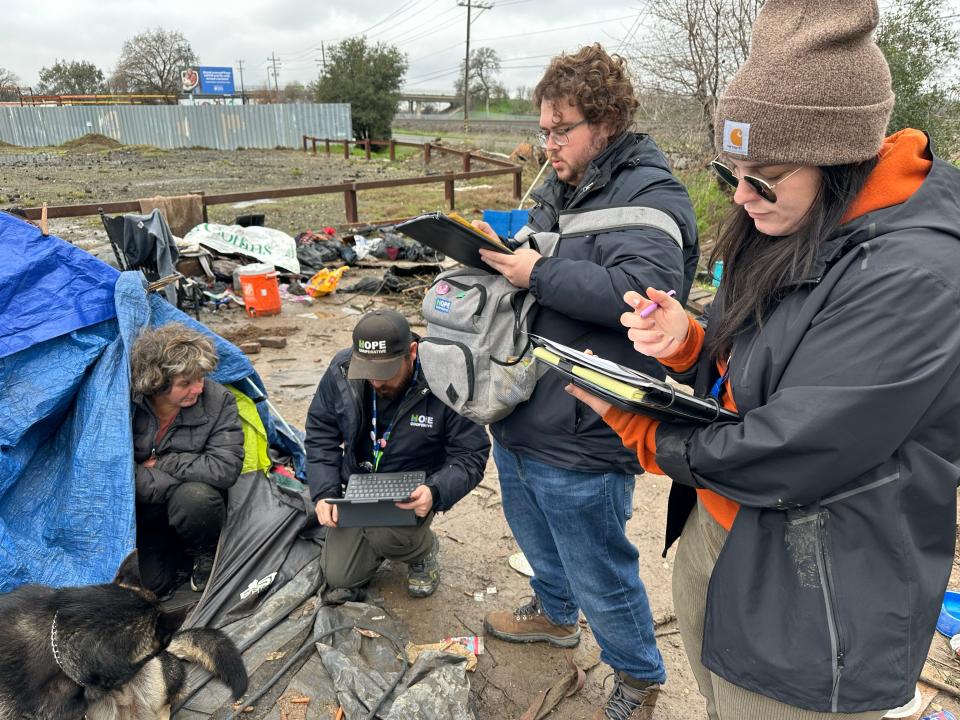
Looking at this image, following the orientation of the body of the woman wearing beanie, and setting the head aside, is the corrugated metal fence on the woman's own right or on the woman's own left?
on the woman's own right

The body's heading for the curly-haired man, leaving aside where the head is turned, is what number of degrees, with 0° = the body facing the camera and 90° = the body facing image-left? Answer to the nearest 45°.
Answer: approximately 45°

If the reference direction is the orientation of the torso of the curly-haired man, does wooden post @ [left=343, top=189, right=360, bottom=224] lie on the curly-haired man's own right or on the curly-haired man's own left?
on the curly-haired man's own right

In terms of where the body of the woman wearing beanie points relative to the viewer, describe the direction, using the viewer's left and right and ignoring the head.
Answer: facing the viewer and to the left of the viewer

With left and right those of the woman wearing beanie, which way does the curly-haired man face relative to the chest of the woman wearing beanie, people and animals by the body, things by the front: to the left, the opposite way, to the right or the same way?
the same way

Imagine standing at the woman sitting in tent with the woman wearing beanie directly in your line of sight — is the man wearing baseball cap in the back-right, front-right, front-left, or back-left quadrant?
front-left

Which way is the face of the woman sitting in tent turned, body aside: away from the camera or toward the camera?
toward the camera

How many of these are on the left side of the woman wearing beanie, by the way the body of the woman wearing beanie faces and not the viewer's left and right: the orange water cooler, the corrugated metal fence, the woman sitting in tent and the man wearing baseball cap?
0

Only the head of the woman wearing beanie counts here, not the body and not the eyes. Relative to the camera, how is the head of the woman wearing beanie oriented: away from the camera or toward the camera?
toward the camera

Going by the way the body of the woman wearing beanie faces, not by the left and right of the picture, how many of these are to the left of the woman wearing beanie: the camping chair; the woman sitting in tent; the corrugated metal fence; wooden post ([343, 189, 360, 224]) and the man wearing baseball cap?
0

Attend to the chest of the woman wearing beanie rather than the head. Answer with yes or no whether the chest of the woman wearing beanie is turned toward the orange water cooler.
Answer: no
